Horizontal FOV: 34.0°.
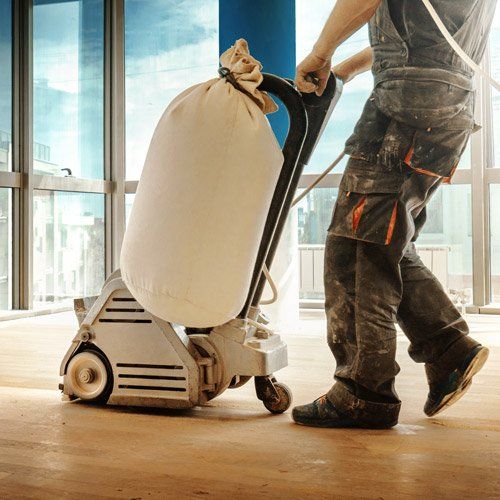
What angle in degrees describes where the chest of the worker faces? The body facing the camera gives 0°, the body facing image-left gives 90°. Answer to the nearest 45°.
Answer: approximately 90°

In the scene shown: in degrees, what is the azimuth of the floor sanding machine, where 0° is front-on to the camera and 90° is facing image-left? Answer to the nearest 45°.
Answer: approximately 90°
